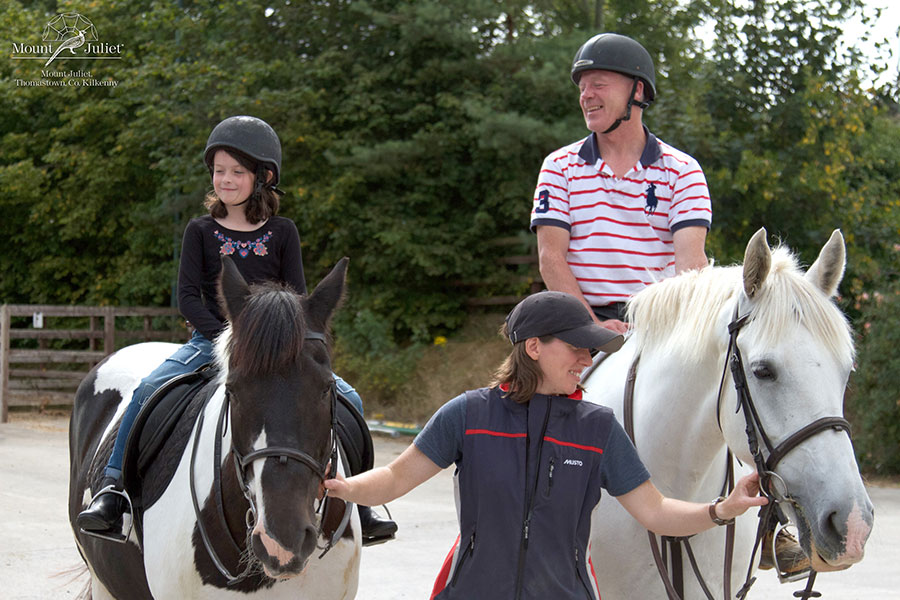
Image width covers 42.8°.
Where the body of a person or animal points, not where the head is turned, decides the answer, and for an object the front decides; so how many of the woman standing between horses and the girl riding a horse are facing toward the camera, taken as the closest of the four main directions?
2

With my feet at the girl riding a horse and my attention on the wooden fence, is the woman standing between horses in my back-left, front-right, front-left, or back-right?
back-right

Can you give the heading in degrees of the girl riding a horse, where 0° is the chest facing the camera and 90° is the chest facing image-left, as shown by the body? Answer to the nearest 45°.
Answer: approximately 0°

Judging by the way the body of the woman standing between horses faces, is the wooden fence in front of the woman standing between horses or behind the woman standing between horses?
behind

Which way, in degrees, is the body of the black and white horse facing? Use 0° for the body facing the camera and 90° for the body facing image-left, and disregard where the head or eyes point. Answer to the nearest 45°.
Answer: approximately 315°

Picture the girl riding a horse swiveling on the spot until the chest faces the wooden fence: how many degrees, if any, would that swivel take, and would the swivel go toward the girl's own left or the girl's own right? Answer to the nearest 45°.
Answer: approximately 180°

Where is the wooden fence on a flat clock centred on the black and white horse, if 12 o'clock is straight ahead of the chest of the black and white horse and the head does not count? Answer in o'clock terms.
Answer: The wooden fence is roughly at 7 o'clock from the black and white horse.

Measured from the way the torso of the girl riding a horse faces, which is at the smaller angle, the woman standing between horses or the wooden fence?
the woman standing between horses

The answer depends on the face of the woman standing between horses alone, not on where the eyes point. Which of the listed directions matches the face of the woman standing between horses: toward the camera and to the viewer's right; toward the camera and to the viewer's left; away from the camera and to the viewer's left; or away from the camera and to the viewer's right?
toward the camera and to the viewer's right

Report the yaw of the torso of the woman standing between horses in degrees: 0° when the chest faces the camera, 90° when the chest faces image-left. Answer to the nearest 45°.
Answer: approximately 0°
